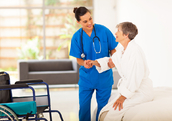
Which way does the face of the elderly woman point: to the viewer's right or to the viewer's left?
to the viewer's left

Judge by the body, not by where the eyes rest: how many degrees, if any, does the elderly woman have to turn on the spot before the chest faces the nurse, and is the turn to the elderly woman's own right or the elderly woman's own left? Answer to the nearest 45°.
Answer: approximately 45° to the elderly woman's own right

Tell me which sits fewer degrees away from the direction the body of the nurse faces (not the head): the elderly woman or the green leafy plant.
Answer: the elderly woman

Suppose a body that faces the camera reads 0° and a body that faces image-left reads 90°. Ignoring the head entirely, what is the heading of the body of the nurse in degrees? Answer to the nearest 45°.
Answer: approximately 0°

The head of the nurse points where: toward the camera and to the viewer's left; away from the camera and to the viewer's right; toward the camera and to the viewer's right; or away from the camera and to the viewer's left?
toward the camera and to the viewer's right

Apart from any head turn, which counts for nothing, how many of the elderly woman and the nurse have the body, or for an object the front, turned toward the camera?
1

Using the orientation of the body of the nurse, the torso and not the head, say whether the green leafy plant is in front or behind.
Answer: behind

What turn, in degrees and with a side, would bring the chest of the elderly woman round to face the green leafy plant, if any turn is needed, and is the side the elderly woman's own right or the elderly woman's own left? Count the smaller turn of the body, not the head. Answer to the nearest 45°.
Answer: approximately 45° to the elderly woman's own right

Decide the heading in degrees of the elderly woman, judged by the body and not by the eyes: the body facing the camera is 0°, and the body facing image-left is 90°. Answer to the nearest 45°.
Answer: approximately 90°
